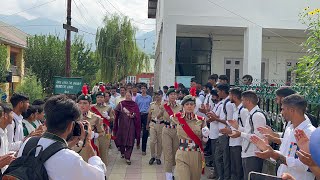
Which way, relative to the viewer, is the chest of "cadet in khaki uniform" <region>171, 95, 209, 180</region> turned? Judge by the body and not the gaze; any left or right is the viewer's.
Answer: facing the viewer

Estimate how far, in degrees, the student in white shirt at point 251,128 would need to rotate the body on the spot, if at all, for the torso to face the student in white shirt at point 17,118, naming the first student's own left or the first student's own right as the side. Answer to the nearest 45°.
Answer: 0° — they already face them

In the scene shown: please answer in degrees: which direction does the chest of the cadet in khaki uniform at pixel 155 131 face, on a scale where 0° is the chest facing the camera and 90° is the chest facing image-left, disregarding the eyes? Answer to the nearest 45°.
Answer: approximately 0°

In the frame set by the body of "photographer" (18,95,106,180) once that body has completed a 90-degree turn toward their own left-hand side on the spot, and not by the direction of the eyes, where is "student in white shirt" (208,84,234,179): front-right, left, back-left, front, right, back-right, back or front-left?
right

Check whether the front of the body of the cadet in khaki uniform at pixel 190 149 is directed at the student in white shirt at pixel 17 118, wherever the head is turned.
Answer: no

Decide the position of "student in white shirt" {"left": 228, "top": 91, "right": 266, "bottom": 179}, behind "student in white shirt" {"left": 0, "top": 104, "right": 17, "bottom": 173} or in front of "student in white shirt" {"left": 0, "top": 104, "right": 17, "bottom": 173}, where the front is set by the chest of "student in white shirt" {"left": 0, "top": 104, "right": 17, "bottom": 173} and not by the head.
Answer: in front

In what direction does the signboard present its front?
toward the camera

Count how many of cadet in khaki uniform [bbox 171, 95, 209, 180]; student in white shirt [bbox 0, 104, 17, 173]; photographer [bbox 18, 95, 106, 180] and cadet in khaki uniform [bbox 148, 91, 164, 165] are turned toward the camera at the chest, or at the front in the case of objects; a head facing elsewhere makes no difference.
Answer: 2

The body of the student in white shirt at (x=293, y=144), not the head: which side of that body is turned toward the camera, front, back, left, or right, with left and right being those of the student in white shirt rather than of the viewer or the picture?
left

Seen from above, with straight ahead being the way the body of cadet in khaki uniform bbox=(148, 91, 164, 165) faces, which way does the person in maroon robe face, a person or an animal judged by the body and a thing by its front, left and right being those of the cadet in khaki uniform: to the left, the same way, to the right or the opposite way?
the same way

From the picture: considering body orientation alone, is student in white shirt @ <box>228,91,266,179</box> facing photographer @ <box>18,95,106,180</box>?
no

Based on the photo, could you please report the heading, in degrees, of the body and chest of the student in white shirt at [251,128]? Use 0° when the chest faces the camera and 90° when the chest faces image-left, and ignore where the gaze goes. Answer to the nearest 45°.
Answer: approximately 90°

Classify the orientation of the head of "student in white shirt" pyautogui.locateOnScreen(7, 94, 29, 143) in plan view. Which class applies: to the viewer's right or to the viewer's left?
to the viewer's right

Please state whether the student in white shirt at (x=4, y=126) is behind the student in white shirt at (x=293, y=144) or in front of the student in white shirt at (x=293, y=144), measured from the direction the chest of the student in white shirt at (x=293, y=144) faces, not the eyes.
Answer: in front

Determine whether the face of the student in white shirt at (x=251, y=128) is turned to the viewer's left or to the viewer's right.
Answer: to the viewer's left

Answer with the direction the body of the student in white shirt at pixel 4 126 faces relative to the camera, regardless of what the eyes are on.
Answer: to the viewer's right

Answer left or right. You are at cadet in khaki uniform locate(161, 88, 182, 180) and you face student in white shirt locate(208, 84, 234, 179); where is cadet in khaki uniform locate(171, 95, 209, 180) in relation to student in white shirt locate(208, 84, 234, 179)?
right

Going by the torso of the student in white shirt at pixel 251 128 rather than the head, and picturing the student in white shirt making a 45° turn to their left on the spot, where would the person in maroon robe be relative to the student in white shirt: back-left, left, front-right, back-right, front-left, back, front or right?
right

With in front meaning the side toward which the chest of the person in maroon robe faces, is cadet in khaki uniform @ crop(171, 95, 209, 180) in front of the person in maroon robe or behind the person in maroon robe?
in front
